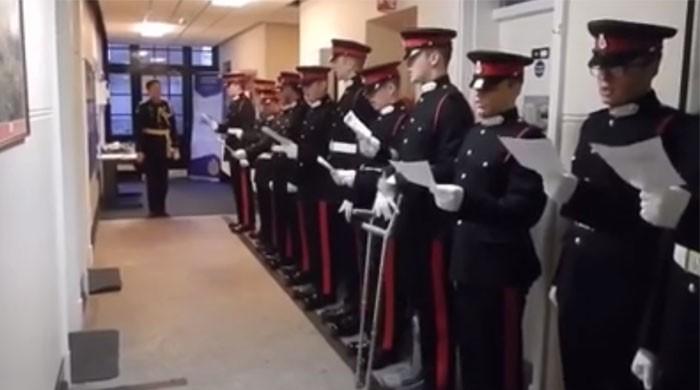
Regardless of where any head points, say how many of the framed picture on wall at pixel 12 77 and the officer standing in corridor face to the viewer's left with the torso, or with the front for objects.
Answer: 0

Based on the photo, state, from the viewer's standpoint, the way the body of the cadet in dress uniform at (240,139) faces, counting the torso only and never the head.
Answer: to the viewer's left

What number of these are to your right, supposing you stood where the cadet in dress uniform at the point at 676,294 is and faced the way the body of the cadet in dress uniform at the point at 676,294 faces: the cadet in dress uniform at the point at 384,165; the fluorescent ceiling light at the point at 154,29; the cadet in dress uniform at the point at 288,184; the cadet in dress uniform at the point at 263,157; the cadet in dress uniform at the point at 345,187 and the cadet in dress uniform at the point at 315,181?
6

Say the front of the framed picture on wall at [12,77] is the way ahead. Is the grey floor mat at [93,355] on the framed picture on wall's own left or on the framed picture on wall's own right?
on the framed picture on wall's own left

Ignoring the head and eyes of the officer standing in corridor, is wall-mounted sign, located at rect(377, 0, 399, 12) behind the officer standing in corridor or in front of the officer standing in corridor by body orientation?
in front

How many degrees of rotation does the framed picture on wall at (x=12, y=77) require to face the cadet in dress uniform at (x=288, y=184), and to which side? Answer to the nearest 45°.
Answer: approximately 90° to its left

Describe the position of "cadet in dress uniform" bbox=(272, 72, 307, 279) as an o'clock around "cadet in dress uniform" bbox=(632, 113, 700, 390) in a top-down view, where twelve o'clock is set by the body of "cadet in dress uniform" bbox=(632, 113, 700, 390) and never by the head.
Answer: "cadet in dress uniform" bbox=(272, 72, 307, 279) is roughly at 3 o'clock from "cadet in dress uniform" bbox=(632, 113, 700, 390).

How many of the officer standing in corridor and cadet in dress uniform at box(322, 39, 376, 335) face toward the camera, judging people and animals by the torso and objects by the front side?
1

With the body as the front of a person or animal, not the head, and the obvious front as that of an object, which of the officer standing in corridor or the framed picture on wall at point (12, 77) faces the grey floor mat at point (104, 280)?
the officer standing in corridor

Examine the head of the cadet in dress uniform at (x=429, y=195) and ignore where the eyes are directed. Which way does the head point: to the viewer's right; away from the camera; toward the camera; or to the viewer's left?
to the viewer's left

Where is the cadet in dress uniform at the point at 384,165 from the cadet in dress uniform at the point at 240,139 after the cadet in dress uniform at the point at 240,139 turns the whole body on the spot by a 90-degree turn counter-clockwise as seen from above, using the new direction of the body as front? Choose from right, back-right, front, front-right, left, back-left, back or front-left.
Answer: front

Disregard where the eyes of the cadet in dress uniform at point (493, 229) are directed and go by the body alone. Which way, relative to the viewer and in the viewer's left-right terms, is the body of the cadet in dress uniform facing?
facing the viewer and to the left of the viewer

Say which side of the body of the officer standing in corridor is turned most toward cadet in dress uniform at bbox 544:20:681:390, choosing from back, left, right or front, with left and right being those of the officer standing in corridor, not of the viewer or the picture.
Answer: front

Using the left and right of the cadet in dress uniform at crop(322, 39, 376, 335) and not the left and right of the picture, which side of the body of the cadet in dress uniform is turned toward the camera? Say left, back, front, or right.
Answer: left
